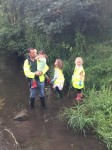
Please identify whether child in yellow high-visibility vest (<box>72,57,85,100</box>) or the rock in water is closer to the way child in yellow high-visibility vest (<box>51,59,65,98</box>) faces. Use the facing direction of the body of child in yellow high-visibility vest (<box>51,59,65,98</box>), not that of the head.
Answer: the rock in water

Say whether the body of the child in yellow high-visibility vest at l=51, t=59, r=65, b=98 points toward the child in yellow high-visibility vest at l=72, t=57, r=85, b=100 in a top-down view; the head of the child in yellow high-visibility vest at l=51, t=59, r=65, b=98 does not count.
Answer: no

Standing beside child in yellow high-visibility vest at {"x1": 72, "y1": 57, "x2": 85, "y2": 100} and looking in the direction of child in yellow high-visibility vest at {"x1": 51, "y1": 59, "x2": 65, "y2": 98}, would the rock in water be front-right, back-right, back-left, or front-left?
front-left
